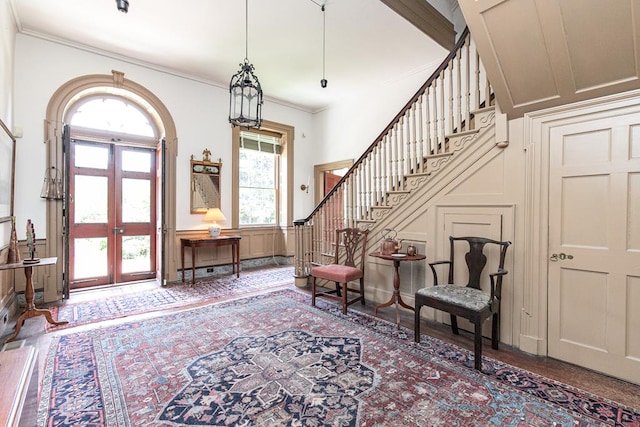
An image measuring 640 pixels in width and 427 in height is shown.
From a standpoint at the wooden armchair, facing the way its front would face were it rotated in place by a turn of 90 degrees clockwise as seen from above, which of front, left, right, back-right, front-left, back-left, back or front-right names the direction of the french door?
front-left

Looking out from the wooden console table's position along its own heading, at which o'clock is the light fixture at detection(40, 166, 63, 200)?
The light fixture is roughly at 4 o'clock from the wooden console table.

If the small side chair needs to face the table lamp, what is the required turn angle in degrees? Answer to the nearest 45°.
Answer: approximately 90° to its right

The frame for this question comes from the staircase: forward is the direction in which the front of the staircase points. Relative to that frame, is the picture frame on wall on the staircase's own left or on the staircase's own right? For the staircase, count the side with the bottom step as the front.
on the staircase's own left

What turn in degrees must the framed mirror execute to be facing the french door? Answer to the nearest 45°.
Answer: approximately 135° to its right

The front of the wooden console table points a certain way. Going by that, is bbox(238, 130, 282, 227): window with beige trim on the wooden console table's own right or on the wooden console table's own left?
on the wooden console table's own left

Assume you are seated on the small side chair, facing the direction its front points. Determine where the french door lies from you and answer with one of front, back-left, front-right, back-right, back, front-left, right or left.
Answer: front-right

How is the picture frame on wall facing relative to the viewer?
to the viewer's right

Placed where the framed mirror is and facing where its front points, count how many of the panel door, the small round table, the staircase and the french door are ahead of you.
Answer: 3

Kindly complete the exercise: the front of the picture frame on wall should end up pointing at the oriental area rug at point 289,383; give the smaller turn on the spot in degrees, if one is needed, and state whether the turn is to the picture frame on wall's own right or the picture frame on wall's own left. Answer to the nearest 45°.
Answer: approximately 45° to the picture frame on wall's own right
